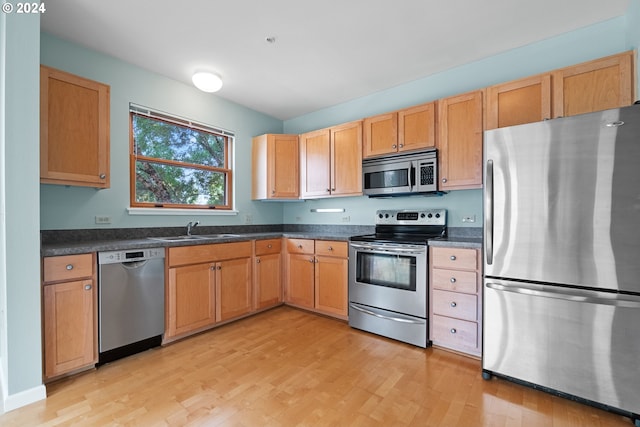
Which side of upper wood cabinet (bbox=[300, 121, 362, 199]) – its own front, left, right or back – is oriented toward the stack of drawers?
left

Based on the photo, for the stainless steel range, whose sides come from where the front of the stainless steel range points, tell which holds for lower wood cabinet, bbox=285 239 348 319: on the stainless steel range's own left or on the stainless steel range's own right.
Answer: on the stainless steel range's own right

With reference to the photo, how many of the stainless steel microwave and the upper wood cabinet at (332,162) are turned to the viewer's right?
0

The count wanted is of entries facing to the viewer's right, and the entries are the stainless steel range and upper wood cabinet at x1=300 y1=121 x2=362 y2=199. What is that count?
0

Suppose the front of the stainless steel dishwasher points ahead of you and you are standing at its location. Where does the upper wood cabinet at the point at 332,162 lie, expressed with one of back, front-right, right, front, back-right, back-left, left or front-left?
front-left

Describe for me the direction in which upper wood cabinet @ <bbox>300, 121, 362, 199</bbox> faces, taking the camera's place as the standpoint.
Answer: facing the viewer and to the left of the viewer

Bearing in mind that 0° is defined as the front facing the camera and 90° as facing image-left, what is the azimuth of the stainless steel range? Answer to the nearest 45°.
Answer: approximately 45°

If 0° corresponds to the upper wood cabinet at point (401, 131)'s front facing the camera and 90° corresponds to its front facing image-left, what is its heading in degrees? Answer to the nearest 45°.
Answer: approximately 45°

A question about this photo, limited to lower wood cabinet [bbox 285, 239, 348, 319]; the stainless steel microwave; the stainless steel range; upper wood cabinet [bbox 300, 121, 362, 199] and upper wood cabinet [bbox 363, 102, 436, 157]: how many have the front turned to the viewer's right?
0

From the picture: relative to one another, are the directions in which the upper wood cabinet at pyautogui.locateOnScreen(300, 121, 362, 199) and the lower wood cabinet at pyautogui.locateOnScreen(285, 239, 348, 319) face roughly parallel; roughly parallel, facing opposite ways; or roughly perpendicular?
roughly parallel

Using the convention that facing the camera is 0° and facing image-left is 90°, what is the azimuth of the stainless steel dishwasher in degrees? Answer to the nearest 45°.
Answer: approximately 315°

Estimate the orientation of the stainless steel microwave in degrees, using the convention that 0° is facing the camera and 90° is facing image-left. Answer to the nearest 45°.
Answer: approximately 45°

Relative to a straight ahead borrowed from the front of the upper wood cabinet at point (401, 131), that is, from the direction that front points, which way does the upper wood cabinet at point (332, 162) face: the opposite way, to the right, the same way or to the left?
the same way

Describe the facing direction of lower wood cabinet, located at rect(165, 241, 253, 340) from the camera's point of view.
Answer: facing the viewer and to the right of the viewer

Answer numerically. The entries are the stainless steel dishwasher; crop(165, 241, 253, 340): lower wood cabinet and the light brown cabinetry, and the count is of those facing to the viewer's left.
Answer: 0

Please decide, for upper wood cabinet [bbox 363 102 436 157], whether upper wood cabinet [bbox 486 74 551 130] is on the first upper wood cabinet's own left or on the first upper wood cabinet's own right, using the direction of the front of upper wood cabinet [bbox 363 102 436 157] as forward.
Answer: on the first upper wood cabinet's own left
